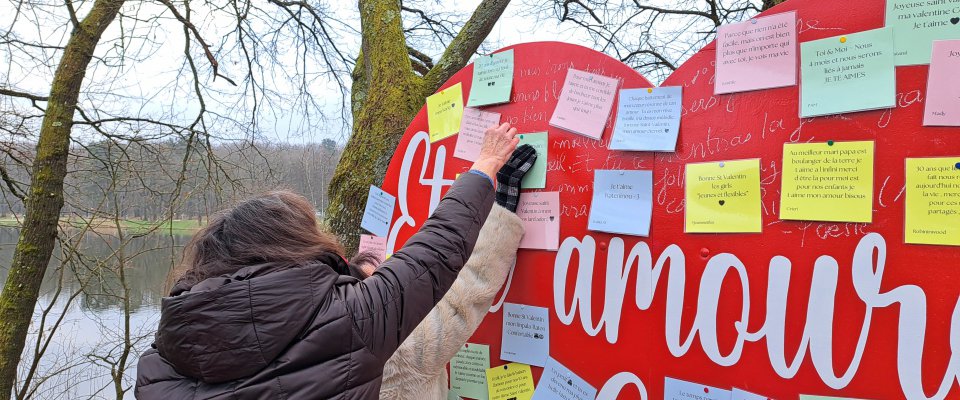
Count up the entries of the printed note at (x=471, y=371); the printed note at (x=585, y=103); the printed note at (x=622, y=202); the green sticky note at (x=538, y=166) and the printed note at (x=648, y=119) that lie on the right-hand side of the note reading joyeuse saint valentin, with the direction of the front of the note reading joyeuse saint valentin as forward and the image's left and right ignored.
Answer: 5

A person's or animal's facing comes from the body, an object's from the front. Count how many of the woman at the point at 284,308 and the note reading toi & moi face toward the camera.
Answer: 1

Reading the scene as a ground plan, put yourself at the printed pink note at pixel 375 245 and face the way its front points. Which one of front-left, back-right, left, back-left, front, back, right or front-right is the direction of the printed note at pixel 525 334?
front-left

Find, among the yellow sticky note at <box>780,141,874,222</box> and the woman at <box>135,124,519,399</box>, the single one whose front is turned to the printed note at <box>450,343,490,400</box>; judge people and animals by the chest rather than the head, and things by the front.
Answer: the woman

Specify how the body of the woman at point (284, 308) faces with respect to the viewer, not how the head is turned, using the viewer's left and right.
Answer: facing away from the viewer and to the right of the viewer

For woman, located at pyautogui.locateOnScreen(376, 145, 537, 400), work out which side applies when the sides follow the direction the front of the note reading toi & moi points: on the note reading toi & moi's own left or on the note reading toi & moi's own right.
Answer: on the note reading toi & moi's own right

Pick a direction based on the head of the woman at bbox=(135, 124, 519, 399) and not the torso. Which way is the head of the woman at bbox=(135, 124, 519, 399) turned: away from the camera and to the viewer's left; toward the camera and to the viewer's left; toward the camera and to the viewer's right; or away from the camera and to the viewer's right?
away from the camera and to the viewer's right
